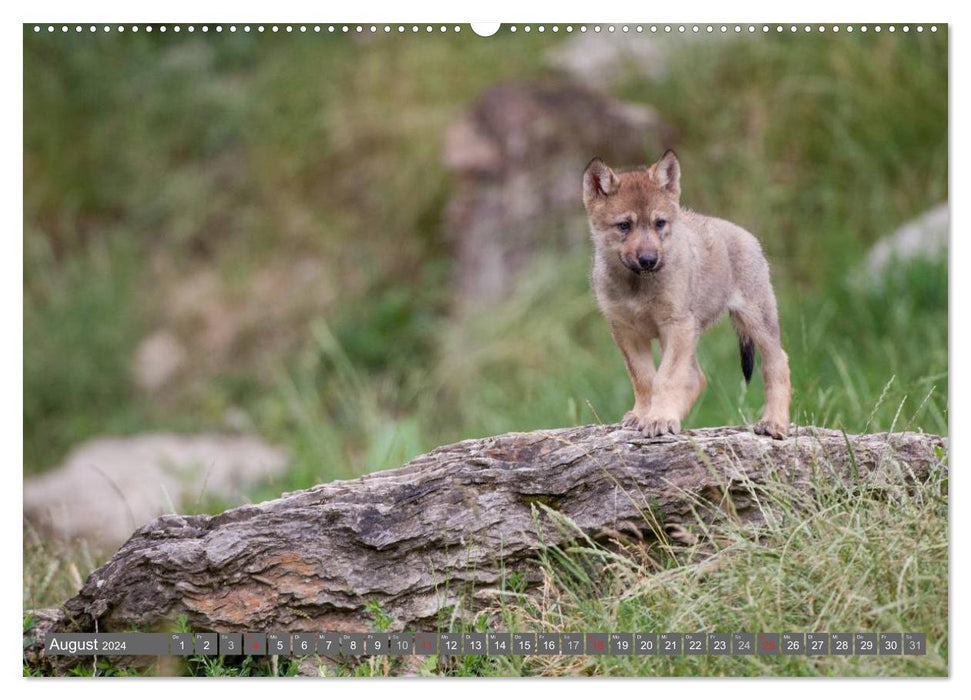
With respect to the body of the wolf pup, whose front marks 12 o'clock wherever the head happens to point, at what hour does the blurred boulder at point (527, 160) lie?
The blurred boulder is roughly at 4 o'clock from the wolf pup.

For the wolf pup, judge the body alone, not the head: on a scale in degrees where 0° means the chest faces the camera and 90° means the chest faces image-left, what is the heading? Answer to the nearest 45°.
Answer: approximately 45°

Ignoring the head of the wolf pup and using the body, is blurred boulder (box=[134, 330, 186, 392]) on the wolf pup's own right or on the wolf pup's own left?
on the wolf pup's own right

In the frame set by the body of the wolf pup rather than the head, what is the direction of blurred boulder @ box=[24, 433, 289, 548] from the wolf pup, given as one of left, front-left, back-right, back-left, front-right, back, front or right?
right

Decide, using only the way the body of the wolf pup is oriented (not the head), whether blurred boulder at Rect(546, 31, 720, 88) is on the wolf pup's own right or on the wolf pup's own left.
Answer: on the wolf pup's own right
